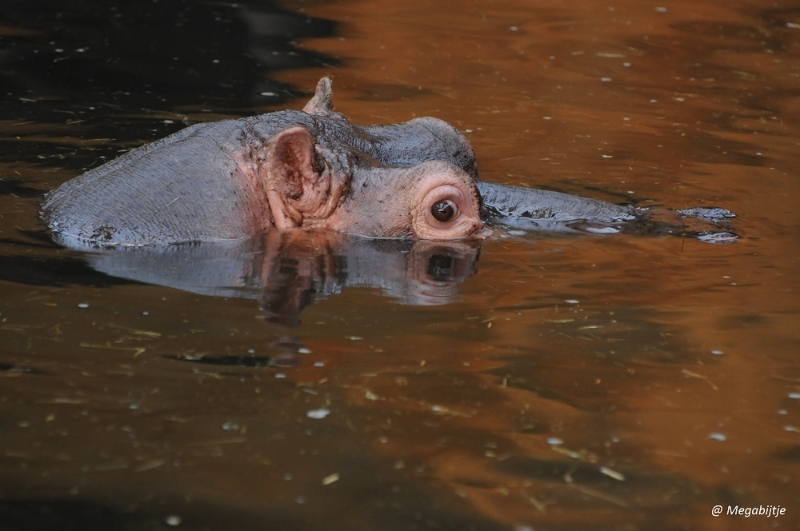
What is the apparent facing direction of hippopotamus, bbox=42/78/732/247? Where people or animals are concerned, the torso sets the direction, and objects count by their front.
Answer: to the viewer's right

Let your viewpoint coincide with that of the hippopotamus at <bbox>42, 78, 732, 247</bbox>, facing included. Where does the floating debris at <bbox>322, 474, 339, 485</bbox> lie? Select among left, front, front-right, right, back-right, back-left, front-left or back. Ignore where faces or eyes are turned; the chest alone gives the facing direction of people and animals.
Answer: right
